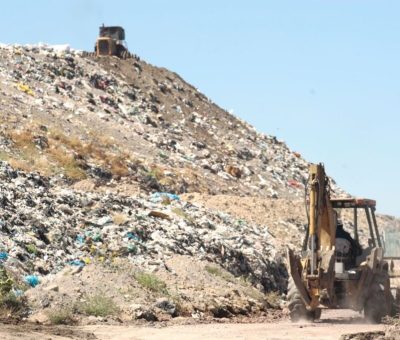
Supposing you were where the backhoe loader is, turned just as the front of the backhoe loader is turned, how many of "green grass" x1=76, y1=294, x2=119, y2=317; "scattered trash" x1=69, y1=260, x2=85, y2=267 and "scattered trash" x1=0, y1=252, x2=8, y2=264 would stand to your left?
3

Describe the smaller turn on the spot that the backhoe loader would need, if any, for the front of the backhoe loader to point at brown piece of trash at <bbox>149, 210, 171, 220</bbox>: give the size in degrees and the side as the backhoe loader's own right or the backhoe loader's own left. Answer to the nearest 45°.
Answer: approximately 45° to the backhoe loader's own left

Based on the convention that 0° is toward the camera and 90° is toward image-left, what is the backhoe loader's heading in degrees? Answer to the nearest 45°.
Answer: approximately 180°

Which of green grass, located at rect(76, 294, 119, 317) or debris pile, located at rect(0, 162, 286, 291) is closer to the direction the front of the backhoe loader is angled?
the debris pile

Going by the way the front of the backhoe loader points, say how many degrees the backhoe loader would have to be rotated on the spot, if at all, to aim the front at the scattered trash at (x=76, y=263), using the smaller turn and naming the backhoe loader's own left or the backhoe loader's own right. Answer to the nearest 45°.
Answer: approximately 90° to the backhoe loader's own left

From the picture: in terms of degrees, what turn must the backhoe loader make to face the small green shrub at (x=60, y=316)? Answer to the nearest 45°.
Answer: approximately 90° to its left

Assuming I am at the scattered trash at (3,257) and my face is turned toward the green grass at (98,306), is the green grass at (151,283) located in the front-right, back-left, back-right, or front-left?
front-left

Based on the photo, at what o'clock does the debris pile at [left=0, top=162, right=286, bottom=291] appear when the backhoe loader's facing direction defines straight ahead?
The debris pile is roughly at 10 o'clock from the backhoe loader.

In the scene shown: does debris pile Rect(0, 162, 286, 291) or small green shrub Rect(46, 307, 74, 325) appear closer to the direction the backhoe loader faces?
the debris pile

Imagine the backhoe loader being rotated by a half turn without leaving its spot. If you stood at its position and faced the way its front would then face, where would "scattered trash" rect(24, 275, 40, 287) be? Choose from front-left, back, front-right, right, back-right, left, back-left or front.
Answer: right

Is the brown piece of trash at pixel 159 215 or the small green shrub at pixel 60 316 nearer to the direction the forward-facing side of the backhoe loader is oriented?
the brown piece of trash

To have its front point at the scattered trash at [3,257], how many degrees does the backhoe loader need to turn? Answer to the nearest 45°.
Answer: approximately 90° to its left

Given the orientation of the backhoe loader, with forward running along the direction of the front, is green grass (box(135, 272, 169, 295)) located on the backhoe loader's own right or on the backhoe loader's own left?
on the backhoe loader's own left
